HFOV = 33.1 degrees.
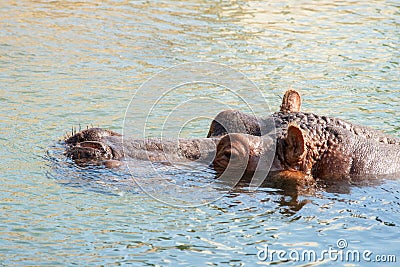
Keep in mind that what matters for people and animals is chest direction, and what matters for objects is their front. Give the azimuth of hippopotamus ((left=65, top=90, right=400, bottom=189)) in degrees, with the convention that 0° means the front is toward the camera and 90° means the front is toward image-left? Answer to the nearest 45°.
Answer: approximately 90°
